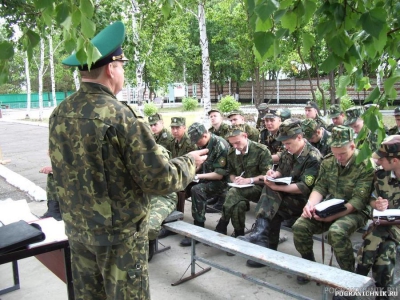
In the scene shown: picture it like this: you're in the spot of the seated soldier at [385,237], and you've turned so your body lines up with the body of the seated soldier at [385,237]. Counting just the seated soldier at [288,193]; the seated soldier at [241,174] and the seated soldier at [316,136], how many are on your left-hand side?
0

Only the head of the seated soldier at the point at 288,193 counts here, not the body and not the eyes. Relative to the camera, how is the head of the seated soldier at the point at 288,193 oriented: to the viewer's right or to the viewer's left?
to the viewer's left

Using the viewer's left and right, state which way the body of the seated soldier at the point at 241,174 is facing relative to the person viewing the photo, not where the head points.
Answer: facing the viewer and to the left of the viewer

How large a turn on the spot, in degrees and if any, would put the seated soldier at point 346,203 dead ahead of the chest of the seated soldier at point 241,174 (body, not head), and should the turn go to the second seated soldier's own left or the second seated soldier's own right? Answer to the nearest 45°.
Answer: approximately 90° to the second seated soldier's own left

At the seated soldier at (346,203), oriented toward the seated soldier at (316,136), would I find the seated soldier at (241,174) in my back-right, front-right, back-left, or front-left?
front-left

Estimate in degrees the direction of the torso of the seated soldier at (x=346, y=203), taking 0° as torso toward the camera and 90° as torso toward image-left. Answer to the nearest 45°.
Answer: approximately 45°

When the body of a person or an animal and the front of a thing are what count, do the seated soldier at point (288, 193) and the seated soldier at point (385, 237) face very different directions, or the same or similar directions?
same or similar directions

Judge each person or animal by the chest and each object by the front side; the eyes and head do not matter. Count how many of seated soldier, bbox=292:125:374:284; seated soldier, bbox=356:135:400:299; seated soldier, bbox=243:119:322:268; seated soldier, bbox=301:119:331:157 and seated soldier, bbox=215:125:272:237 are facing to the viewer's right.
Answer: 0

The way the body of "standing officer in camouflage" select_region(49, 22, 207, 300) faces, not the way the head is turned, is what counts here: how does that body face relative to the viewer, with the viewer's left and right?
facing away from the viewer and to the right of the viewer

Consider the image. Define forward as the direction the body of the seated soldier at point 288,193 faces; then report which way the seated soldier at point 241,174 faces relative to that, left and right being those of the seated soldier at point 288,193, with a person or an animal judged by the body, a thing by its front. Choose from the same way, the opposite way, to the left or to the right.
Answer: the same way

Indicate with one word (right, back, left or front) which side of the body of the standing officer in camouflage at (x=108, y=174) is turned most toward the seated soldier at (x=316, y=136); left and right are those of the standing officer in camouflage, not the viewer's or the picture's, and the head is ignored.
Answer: front

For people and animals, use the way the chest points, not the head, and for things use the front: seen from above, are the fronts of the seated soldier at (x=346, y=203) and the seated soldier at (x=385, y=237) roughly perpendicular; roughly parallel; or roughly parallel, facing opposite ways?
roughly parallel

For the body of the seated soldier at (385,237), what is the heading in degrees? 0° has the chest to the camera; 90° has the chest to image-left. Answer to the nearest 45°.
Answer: approximately 45°

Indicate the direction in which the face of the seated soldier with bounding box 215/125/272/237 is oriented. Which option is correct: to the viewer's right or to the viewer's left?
to the viewer's left

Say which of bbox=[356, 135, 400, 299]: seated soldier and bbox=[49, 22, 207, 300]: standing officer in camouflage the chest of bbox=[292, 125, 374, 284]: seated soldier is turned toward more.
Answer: the standing officer in camouflage

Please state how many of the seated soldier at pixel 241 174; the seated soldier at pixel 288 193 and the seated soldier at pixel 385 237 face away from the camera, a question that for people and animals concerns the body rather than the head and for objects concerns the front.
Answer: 0
